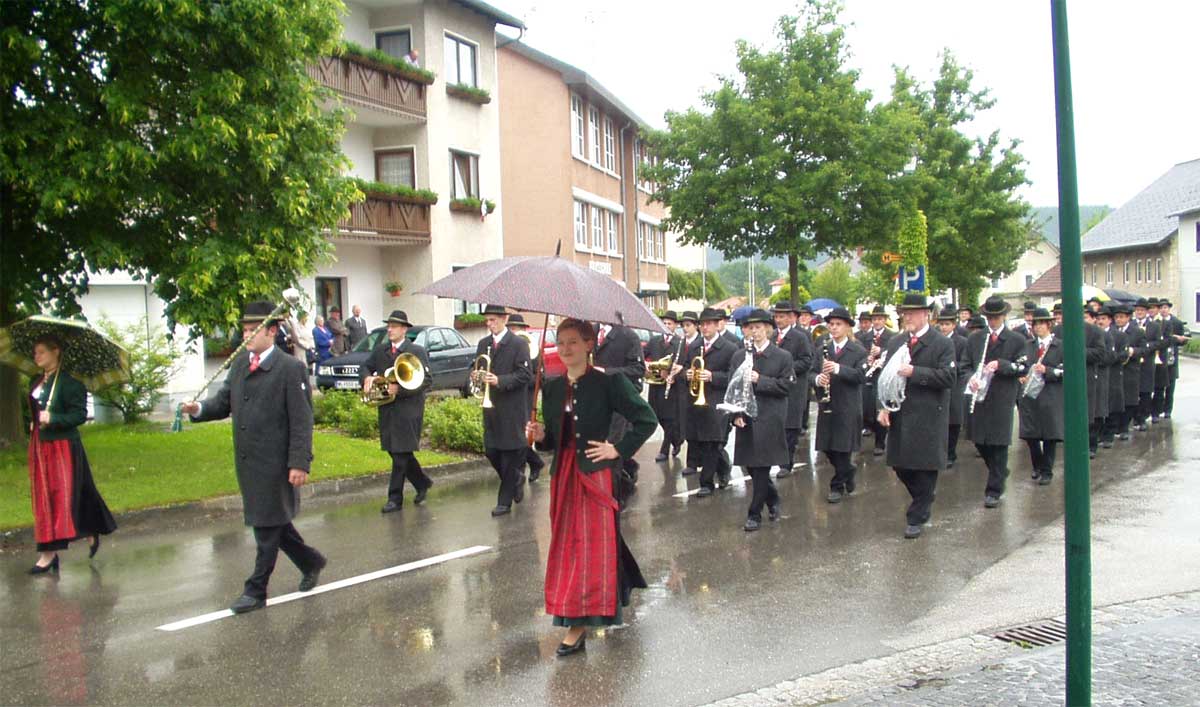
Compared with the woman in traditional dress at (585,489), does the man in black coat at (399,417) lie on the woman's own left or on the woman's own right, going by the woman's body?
on the woman's own right

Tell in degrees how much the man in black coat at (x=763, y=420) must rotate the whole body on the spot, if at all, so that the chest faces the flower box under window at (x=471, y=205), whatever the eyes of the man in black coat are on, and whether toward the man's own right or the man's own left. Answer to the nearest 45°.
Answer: approximately 90° to the man's own right

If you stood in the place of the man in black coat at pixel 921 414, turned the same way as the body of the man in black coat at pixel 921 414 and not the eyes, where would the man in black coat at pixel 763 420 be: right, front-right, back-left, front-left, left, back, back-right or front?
front-right

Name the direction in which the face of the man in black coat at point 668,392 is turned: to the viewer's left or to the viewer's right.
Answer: to the viewer's left

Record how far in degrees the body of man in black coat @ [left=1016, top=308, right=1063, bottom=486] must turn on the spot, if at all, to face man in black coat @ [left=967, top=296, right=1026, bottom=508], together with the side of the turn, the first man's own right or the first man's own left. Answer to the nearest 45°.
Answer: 0° — they already face them

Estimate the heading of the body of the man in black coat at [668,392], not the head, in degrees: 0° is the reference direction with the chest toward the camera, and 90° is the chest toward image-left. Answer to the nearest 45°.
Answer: approximately 45°

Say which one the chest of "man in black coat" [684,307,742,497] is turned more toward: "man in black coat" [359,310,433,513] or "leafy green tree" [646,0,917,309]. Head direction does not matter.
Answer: the man in black coat

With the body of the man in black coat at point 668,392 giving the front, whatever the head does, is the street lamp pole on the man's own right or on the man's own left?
on the man's own left

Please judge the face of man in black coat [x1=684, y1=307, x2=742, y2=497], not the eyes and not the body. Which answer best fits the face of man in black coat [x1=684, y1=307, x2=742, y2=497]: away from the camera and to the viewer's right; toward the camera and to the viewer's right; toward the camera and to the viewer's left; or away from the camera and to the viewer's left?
toward the camera and to the viewer's left

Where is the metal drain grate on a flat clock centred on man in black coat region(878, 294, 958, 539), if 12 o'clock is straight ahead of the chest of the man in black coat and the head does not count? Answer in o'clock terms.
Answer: The metal drain grate is roughly at 10 o'clock from the man in black coat.

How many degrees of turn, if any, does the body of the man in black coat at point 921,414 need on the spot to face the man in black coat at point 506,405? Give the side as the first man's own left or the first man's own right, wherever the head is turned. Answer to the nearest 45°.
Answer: approximately 45° to the first man's own right

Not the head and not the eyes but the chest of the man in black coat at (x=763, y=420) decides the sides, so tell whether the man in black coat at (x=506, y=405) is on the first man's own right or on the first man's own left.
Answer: on the first man's own right

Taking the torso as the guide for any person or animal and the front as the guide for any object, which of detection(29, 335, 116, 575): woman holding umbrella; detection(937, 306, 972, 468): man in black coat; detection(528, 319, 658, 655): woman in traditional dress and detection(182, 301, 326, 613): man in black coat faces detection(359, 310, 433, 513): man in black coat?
detection(937, 306, 972, 468): man in black coat

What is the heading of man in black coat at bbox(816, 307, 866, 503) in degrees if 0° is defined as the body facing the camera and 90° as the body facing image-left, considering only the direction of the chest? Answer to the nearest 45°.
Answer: approximately 45°
